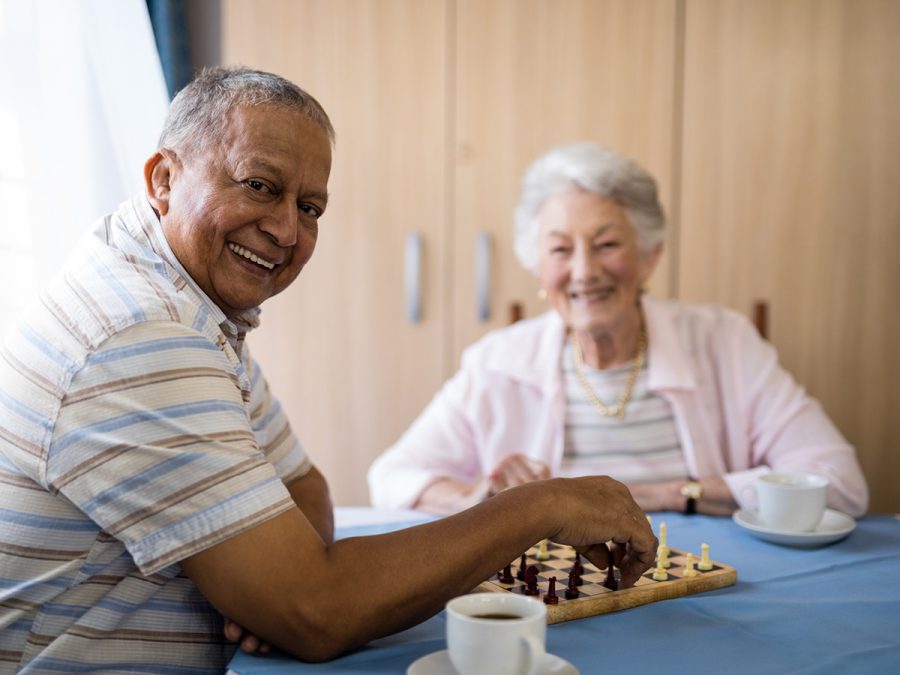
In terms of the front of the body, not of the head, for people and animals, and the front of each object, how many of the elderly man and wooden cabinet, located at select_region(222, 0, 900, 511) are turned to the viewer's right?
1

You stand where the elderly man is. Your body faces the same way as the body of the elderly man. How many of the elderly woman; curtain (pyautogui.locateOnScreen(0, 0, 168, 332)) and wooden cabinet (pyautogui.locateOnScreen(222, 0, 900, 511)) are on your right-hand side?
0

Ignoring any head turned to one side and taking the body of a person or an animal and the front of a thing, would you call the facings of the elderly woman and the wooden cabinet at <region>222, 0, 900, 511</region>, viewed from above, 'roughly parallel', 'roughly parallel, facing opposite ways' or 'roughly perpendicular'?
roughly parallel

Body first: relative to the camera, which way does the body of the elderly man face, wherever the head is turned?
to the viewer's right

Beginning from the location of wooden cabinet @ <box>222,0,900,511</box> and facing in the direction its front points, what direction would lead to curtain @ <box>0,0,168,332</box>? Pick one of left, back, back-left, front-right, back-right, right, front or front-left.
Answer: front-right

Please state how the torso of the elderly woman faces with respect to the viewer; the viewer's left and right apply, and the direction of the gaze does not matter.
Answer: facing the viewer

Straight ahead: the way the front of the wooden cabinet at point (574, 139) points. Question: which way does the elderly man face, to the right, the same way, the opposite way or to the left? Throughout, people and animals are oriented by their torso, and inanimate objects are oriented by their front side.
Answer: to the left

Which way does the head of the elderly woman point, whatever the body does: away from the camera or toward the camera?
toward the camera

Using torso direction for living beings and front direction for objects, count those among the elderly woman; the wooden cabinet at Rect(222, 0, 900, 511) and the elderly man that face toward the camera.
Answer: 2

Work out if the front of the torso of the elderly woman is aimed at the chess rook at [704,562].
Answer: yes

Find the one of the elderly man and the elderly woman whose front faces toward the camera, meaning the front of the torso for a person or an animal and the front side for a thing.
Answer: the elderly woman

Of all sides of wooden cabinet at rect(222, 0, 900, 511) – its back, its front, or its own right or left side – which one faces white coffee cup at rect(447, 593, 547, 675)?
front

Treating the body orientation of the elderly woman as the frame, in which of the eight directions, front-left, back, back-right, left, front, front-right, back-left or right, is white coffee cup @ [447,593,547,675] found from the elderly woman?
front
